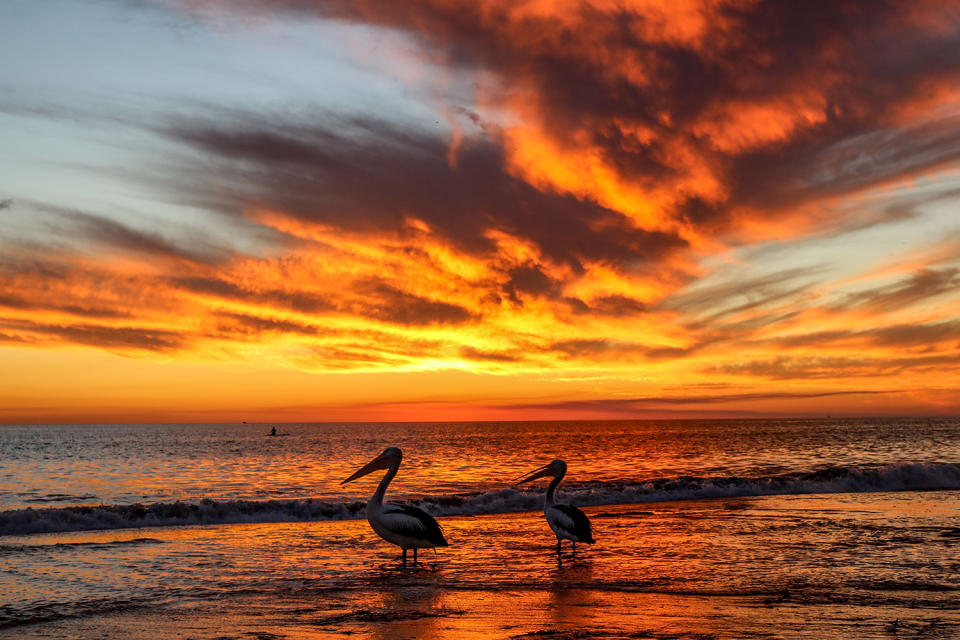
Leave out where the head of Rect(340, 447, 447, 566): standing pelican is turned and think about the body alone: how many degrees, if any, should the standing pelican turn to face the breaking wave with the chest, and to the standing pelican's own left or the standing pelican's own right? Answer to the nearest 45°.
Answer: approximately 90° to the standing pelican's own right

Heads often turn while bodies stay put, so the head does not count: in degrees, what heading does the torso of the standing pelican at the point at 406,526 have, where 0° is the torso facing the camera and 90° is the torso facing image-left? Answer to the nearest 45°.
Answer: approximately 90°
